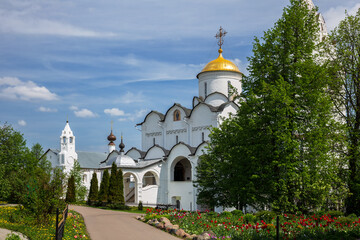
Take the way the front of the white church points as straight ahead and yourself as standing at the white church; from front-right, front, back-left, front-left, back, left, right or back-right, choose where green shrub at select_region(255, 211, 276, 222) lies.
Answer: front-left

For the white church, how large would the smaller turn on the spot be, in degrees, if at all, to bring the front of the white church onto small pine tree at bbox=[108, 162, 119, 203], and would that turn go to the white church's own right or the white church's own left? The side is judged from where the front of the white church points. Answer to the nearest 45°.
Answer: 0° — it already faces it

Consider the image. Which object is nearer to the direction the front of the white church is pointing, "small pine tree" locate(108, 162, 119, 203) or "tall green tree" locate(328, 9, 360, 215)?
the small pine tree

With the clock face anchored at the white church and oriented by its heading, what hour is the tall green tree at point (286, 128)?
The tall green tree is roughly at 10 o'clock from the white church.

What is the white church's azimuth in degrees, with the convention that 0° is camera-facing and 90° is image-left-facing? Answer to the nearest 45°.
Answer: approximately 45°

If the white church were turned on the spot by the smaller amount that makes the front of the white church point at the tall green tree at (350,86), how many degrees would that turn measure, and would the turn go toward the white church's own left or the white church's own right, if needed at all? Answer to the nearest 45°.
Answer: approximately 90° to the white church's own left

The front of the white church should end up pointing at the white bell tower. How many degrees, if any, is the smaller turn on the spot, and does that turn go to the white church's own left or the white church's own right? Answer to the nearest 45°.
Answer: approximately 90° to the white church's own right

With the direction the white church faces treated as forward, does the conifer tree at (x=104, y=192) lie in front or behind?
in front

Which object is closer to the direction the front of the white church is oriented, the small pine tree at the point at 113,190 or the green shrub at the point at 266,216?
the small pine tree
